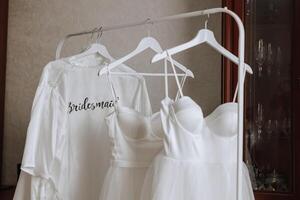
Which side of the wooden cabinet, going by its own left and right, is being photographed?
front

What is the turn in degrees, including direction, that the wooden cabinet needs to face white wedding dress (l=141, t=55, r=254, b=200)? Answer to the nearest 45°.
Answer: approximately 45° to its right
